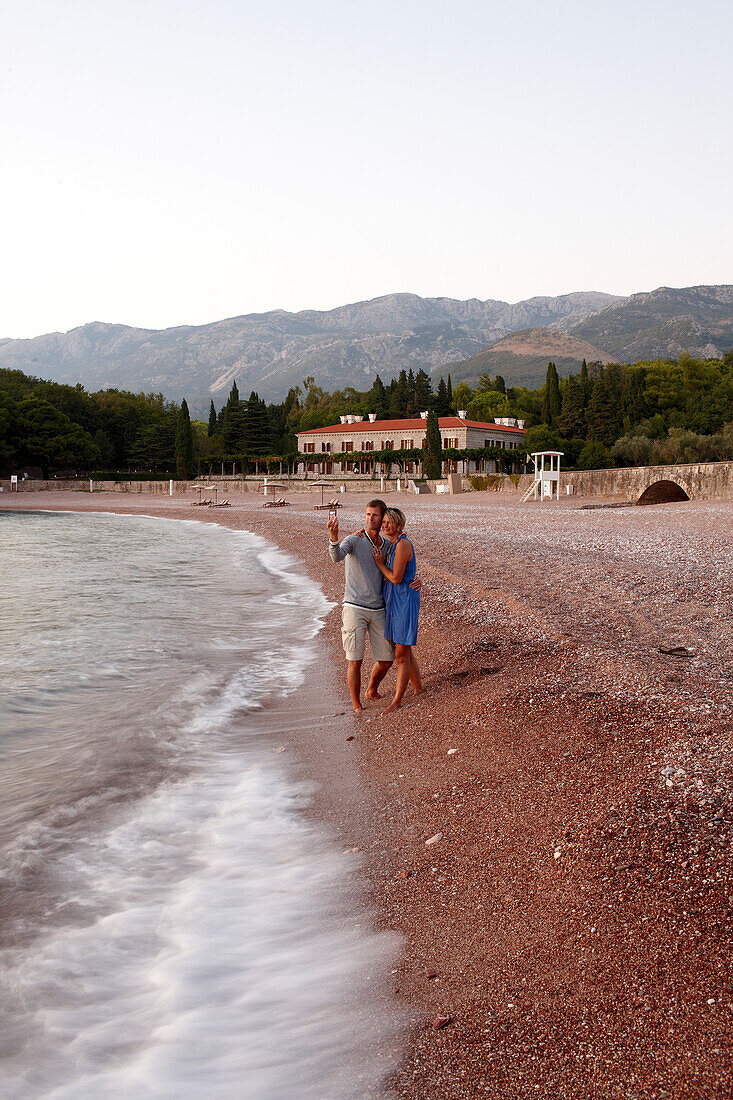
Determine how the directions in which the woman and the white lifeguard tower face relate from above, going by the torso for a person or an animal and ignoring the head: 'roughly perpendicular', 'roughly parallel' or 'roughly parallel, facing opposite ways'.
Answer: roughly parallel

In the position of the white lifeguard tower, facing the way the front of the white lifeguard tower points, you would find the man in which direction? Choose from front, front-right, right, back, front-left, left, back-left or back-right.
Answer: front-left

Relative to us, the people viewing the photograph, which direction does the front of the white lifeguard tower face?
facing the viewer and to the left of the viewer

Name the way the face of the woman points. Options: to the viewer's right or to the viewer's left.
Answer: to the viewer's left

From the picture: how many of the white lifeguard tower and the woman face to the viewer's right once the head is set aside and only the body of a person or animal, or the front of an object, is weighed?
0

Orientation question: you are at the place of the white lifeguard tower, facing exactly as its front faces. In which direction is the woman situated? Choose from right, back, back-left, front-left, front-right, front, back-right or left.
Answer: front-left

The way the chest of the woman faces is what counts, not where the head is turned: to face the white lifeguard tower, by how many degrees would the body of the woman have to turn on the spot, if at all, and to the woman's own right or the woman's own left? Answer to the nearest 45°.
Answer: approximately 135° to the woman's own right
